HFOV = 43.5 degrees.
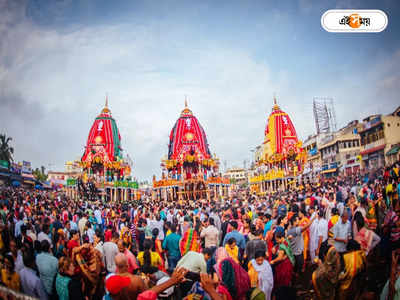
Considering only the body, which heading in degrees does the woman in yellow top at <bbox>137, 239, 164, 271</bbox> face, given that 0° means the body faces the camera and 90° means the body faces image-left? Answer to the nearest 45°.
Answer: approximately 180°

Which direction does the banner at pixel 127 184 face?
toward the camera

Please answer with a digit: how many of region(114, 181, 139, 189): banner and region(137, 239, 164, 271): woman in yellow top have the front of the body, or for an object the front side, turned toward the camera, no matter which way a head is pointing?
1

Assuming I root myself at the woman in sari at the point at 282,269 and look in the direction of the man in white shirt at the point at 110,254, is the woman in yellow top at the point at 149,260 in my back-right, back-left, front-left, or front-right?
front-left

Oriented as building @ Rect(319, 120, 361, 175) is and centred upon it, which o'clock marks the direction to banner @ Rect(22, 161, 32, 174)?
The banner is roughly at 12 o'clock from the building.

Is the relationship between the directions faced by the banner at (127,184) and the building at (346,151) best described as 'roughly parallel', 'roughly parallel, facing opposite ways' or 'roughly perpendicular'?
roughly perpendicular

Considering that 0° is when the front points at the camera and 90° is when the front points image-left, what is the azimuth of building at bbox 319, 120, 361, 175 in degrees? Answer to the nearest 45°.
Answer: approximately 45°

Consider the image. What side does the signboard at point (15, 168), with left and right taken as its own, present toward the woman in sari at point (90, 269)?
front

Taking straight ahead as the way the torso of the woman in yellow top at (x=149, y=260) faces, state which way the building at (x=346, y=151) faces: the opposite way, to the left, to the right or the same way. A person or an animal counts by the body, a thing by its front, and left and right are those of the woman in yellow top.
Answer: to the left

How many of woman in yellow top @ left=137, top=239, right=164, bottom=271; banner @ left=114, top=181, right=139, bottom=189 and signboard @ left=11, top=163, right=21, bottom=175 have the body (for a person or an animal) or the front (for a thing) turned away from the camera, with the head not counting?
1

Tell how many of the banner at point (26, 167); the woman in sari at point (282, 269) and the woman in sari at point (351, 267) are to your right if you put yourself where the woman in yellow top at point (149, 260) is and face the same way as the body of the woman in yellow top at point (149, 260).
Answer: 2

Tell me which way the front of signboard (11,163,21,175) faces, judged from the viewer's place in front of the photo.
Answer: facing the viewer and to the right of the viewer

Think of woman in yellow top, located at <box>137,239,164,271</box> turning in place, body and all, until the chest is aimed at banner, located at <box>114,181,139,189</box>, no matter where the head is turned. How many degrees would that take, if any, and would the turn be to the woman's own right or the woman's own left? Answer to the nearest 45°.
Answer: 0° — they already face it

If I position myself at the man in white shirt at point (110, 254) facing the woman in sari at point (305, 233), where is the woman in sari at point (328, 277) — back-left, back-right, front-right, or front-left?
front-right

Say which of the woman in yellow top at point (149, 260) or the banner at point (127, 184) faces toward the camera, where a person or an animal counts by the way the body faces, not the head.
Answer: the banner
